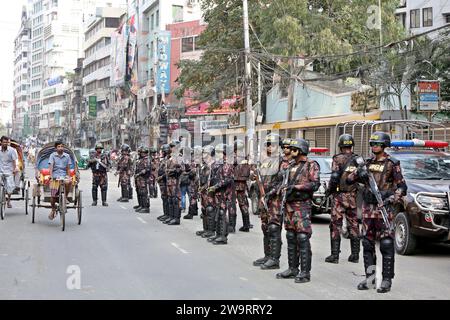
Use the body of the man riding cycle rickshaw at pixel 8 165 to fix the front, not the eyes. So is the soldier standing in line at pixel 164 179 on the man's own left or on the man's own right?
on the man's own left

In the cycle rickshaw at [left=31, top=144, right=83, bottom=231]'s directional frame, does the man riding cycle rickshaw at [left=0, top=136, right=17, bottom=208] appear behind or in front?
behind

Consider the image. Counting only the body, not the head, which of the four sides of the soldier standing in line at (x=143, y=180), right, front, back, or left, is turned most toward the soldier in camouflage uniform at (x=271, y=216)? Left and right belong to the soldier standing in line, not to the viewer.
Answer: left

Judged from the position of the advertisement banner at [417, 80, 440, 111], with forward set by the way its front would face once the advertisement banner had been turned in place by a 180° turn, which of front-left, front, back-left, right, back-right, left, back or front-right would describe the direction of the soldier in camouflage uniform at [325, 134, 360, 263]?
back

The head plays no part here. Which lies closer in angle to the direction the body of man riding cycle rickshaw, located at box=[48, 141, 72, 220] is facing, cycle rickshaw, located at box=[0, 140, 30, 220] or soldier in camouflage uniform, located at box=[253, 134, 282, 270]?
the soldier in camouflage uniform

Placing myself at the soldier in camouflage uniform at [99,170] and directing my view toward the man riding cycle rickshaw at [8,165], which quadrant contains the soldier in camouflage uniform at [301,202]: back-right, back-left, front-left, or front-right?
front-left

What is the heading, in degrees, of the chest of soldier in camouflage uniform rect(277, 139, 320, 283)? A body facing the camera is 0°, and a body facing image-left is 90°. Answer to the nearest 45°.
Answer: approximately 45°

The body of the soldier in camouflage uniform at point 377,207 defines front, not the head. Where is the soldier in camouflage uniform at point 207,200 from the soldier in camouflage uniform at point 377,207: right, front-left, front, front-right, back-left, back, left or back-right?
right

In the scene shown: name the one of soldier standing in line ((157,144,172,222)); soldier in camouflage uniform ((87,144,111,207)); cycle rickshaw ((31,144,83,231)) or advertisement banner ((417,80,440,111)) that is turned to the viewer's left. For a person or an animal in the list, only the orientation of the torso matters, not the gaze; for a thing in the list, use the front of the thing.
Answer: the soldier standing in line

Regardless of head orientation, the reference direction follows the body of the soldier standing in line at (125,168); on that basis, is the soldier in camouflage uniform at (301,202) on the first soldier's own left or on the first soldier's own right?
on the first soldier's own left

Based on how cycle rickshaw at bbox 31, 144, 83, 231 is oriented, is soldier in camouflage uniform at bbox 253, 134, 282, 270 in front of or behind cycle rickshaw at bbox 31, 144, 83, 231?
in front

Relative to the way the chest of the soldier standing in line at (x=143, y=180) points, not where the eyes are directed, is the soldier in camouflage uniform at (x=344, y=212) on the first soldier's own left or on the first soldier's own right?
on the first soldier's own left

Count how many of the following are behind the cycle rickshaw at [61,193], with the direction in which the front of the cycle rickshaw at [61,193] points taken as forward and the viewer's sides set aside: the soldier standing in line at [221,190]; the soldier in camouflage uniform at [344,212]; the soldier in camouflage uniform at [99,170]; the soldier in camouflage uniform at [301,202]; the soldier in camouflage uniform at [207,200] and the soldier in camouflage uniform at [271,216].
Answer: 1

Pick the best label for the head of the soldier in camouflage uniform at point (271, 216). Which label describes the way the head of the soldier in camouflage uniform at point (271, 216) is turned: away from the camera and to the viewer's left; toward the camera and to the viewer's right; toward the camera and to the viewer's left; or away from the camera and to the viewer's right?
toward the camera and to the viewer's left

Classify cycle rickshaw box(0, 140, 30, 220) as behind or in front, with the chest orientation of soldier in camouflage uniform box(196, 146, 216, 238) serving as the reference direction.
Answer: in front

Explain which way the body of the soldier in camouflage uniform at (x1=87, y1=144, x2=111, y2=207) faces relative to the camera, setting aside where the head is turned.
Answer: toward the camera
